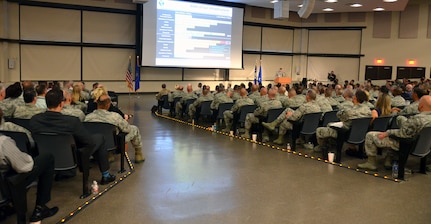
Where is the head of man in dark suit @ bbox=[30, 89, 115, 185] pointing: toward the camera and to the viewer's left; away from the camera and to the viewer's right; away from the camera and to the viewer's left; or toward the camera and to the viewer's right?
away from the camera and to the viewer's right

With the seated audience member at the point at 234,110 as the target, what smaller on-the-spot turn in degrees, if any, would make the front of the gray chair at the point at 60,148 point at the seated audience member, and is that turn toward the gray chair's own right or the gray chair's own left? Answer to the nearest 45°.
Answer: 0° — it already faces them

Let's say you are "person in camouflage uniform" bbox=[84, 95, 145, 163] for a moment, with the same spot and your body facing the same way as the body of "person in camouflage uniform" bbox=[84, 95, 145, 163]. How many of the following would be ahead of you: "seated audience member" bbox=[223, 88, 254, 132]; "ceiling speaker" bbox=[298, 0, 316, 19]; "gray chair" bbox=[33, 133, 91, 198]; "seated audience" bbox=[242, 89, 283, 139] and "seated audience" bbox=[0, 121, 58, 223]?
3

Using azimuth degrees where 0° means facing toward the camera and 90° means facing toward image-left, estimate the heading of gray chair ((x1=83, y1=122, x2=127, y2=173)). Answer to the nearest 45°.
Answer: approximately 225°

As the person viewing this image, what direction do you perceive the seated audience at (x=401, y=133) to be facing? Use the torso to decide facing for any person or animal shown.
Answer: facing to the left of the viewer

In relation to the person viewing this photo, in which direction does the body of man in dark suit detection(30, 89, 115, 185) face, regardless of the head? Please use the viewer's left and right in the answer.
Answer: facing away from the viewer and to the right of the viewer
